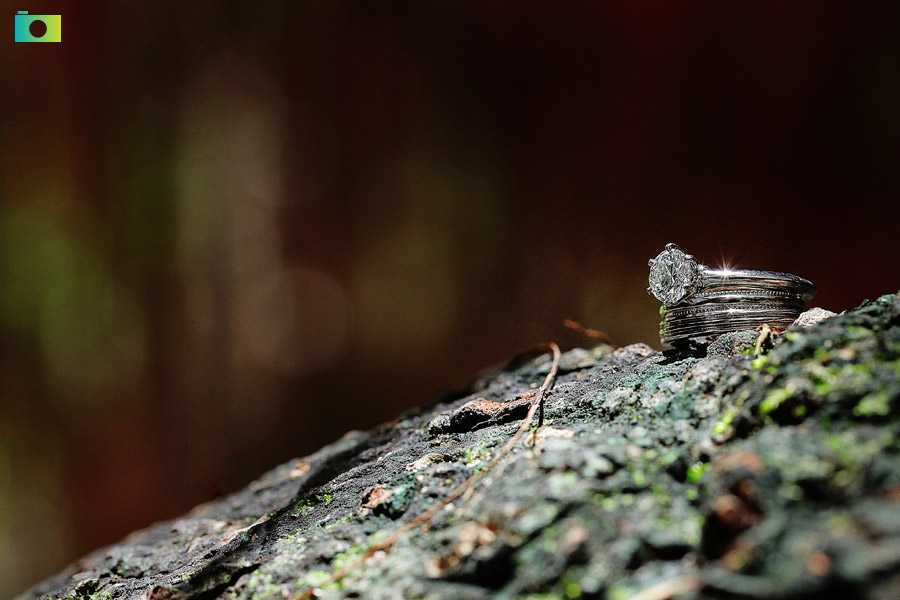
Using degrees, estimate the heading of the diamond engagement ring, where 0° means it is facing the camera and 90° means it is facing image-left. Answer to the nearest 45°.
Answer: approximately 45°
